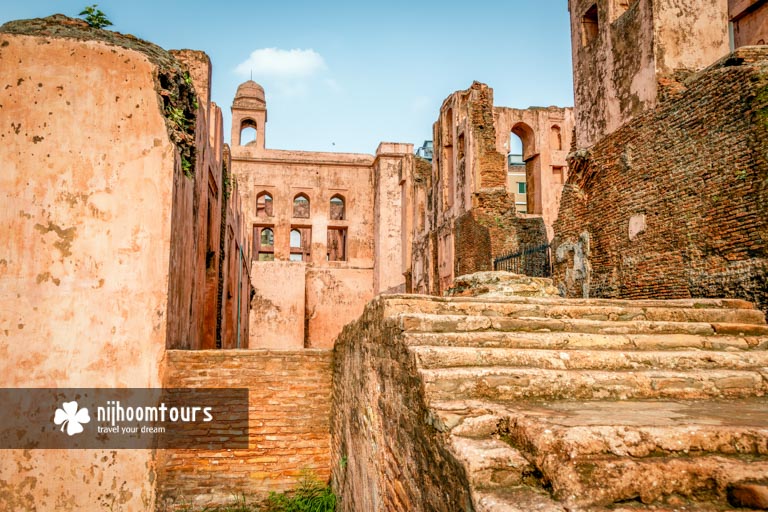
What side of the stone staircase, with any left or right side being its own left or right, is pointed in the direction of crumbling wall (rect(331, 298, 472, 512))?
right

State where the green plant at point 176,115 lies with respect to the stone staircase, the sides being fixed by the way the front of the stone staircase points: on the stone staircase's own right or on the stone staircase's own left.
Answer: on the stone staircase's own right

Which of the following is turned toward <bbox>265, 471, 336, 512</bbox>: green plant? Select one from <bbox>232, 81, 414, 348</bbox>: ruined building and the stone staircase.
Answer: the ruined building

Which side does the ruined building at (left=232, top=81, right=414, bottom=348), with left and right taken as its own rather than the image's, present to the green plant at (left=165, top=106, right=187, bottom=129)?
front

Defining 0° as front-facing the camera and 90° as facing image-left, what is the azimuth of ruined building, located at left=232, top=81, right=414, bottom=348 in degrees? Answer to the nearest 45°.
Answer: approximately 0°

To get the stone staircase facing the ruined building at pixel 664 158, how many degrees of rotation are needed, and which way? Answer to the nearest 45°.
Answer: approximately 180°

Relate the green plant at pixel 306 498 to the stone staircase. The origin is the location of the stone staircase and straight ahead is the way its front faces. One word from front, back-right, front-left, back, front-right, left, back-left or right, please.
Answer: back-right

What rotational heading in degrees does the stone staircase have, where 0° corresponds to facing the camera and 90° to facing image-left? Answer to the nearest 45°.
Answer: approximately 0°

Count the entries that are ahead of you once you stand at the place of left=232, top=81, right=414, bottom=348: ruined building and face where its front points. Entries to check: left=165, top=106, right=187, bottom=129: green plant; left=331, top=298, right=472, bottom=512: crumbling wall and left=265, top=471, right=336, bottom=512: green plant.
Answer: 3

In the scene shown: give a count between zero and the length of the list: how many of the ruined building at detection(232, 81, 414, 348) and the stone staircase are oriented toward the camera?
2

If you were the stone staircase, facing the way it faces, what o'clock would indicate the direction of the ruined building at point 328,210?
The ruined building is roughly at 5 o'clock from the stone staircase.

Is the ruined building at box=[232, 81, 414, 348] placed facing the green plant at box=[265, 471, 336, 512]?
yes

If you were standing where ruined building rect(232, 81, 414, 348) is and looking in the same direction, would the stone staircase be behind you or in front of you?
in front
